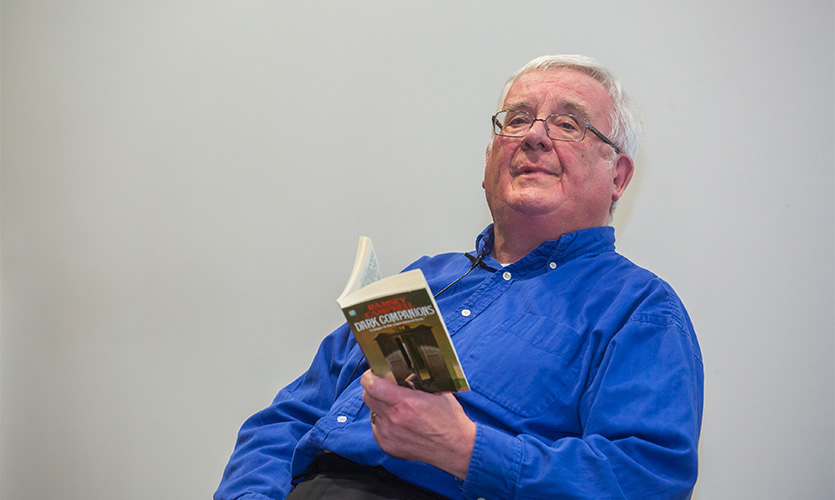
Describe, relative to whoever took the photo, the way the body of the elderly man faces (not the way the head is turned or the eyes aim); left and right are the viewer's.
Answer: facing the viewer and to the left of the viewer
